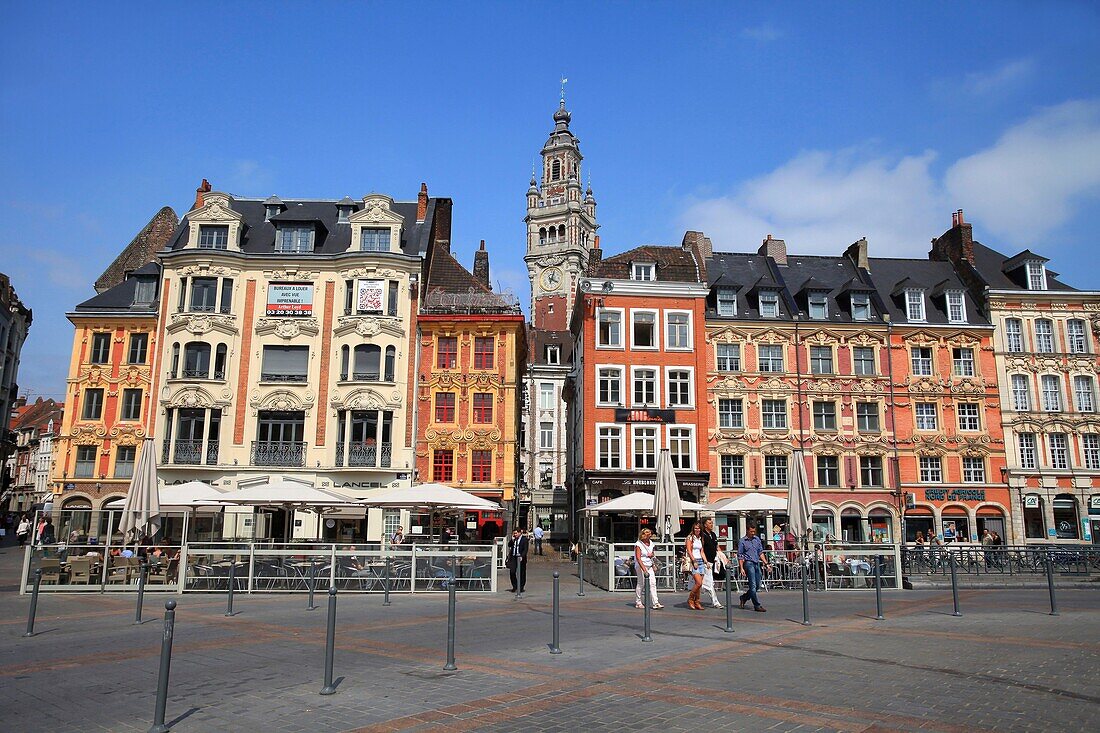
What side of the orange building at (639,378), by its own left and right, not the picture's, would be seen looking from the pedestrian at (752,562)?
front

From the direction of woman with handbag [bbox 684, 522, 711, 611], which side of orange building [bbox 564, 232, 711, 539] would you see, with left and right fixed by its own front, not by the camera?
front

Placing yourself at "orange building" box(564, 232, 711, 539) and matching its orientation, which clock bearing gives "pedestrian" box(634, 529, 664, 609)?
The pedestrian is roughly at 12 o'clock from the orange building.

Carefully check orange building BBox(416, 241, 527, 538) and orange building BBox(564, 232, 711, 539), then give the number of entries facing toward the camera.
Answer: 2

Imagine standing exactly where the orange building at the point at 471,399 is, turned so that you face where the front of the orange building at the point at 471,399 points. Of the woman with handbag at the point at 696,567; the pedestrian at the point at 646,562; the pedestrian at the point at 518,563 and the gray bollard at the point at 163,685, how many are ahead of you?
4

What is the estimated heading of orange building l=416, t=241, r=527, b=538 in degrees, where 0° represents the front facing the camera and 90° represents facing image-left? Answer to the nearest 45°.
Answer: approximately 0°

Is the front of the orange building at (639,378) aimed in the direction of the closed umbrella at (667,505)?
yes
